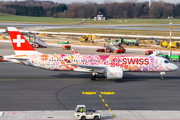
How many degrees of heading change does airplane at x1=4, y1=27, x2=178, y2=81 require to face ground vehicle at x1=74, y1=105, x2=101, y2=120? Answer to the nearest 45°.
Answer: approximately 90° to its right

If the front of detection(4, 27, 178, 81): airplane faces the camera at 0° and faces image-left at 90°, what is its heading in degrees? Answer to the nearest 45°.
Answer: approximately 270°
